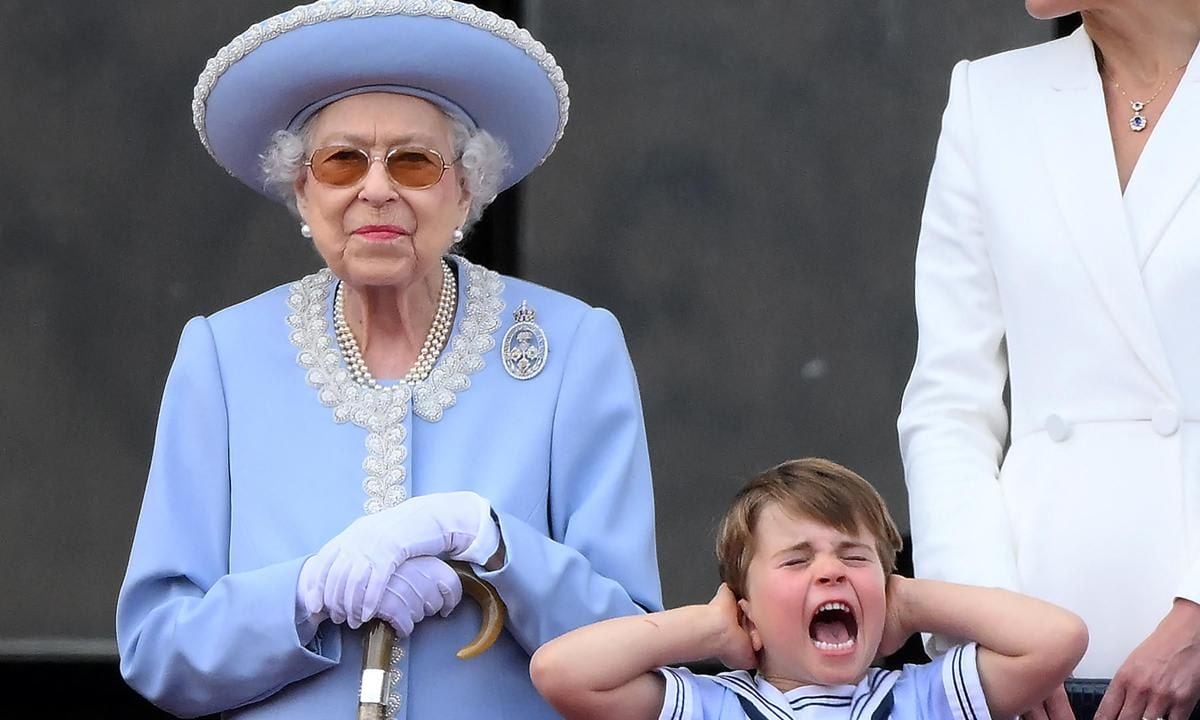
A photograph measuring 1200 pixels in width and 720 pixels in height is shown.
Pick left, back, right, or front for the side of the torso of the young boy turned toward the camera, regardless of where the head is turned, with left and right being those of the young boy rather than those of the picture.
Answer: front

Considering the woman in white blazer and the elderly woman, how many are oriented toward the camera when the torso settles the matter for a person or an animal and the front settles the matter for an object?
2

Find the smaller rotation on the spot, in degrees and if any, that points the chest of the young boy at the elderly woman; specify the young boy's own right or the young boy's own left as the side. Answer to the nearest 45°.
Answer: approximately 90° to the young boy's own right

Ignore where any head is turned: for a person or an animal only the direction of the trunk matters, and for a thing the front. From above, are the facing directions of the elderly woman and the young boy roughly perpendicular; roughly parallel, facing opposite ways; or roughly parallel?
roughly parallel

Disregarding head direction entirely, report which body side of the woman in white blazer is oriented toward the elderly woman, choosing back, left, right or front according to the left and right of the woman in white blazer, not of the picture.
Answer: right

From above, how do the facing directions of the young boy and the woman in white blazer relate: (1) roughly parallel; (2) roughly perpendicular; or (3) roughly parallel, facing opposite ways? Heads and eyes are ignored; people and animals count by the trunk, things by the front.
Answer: roughly parallel

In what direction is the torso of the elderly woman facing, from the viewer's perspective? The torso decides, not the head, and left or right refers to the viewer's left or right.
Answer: facing the viewer

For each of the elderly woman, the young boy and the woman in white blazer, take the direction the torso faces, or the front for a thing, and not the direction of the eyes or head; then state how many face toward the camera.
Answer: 3

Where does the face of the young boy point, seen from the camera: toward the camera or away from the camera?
toward the camera

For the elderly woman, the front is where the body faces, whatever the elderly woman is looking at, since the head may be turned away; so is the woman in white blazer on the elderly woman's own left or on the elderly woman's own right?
on the elderly woman's own left

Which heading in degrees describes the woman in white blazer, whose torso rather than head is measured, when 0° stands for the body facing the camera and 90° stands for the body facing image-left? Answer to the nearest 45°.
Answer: approximately 0°
